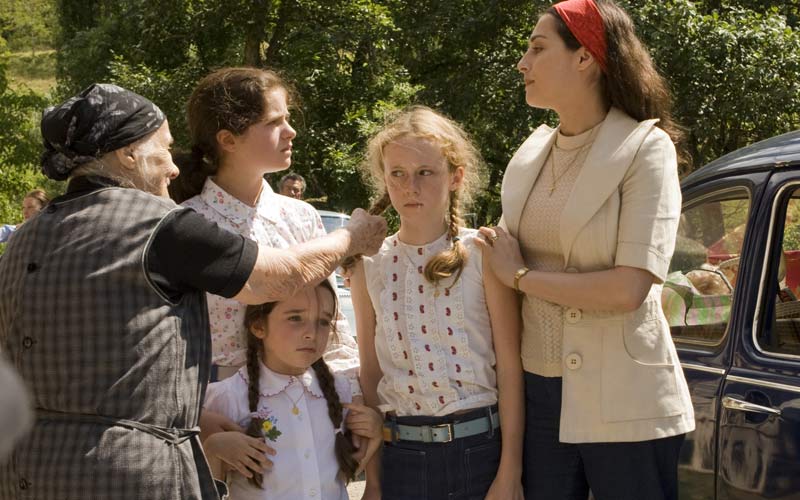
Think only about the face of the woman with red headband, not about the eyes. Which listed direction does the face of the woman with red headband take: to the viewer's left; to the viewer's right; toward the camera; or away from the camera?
to the viewer's left

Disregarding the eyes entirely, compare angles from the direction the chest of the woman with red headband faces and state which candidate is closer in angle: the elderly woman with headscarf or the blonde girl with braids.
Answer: the elderly woman with headscarf

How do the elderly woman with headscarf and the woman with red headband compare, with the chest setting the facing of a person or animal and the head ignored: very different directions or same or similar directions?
very different directions

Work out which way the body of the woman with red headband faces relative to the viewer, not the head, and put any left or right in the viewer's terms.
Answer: facing the viewer and to the left of the viewer

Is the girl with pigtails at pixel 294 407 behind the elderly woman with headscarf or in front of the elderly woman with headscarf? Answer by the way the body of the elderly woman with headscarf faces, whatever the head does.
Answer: in front

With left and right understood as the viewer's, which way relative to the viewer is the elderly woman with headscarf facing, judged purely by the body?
facing away from the viewer and to the right of the viewer

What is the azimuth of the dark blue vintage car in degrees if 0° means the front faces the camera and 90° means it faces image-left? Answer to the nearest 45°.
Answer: approximately 315°

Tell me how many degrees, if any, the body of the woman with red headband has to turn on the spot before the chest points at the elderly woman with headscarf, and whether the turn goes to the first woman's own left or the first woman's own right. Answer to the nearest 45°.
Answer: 0° — they already face them

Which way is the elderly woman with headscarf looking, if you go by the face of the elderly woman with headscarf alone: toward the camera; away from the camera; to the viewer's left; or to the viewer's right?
to the viewer's right

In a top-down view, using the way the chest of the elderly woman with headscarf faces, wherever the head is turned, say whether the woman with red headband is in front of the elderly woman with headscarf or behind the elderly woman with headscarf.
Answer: in front
